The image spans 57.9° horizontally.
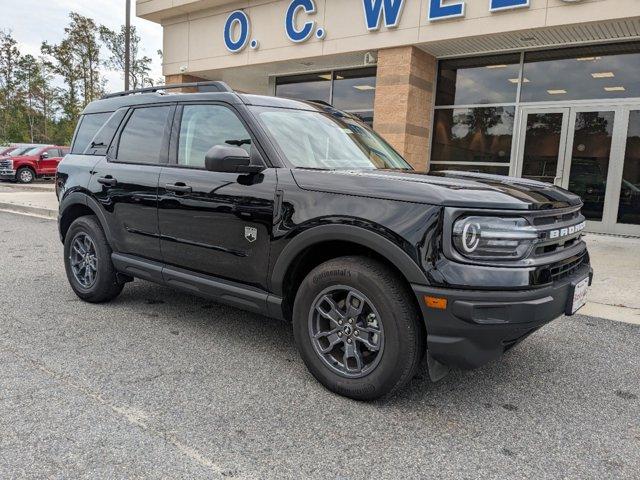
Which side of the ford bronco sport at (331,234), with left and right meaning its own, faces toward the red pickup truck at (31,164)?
back

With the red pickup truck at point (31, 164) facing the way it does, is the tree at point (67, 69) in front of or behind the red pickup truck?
behind

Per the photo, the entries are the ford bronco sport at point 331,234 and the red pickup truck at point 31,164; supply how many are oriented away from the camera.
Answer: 0

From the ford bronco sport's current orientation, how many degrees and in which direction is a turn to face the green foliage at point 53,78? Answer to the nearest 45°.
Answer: approximately 180°

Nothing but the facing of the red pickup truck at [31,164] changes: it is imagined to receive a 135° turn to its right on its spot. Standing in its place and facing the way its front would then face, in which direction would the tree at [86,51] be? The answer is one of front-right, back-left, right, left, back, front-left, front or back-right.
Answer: front

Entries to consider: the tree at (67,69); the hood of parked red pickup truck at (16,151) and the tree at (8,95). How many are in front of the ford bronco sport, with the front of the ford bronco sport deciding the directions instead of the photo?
0

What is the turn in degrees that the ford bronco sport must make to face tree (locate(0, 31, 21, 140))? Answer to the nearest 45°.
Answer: approximately 180°

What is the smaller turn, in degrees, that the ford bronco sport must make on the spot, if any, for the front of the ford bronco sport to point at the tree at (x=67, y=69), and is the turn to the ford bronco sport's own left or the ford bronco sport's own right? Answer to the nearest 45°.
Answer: approximately 180°

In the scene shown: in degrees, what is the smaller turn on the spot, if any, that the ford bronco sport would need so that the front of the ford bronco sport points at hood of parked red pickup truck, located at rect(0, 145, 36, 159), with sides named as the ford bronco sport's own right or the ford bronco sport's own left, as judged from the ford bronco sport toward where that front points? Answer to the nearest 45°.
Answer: approximately 180°

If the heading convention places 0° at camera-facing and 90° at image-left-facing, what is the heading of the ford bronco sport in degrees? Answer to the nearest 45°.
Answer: approximately 315°

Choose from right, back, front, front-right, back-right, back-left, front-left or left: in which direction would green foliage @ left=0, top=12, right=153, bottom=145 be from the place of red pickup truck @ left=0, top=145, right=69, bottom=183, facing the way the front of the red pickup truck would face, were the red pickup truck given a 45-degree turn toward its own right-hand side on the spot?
right

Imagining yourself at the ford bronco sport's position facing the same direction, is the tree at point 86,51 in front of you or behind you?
behind
